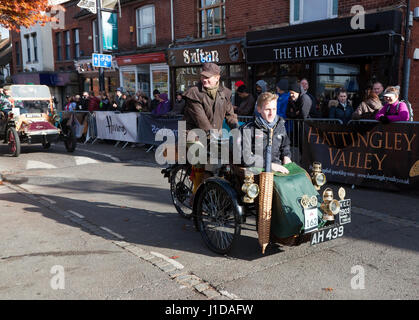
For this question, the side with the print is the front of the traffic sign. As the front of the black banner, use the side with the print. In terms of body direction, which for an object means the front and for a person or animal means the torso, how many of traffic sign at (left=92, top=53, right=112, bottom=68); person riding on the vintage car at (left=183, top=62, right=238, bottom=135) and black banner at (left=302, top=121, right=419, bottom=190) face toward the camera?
3

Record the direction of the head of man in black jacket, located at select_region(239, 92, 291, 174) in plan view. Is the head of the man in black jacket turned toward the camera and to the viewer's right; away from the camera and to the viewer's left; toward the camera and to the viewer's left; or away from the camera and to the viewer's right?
toward the camera and to the viewer's right

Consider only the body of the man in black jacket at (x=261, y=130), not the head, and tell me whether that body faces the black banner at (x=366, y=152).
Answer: no

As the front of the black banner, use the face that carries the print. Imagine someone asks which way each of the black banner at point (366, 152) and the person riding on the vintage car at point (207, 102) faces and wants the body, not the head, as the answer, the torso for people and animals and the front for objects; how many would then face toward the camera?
2

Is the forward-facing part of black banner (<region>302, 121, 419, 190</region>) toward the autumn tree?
no

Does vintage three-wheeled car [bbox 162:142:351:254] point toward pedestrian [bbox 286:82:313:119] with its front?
no

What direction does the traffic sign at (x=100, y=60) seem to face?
toward the camera

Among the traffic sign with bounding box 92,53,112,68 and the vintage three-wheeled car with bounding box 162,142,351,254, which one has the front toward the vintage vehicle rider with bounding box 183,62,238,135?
the traffic sign

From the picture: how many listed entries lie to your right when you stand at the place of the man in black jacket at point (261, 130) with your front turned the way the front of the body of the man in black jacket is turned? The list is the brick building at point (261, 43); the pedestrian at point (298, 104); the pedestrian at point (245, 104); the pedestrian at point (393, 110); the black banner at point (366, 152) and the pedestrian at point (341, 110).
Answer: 0

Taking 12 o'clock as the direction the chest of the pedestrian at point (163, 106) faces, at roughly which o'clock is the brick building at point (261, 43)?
The brick building is roughly at 7 o'clock from the pedestrian.

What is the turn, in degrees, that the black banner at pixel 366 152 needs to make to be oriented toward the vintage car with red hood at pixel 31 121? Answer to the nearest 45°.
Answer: approximately 90° to its right

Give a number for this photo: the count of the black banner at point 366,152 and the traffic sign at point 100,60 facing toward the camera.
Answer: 2

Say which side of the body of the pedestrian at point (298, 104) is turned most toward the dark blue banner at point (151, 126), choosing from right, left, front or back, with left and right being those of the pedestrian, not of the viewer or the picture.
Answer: right

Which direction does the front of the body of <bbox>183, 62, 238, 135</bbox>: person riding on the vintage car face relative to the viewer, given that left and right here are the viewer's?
facing the viewer

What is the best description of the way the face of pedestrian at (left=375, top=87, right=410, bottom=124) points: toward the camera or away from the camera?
toward the camera

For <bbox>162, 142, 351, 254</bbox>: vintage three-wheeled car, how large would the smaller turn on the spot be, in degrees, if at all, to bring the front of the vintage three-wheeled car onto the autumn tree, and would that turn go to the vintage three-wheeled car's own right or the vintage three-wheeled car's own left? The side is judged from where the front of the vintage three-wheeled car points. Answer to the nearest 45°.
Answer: approximately 180°

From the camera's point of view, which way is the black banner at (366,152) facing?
toward the camera

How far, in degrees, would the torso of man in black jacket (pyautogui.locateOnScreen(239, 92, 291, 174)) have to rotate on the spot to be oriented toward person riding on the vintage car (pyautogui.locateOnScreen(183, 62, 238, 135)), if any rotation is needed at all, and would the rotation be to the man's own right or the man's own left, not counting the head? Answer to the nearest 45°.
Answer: approximately 180°

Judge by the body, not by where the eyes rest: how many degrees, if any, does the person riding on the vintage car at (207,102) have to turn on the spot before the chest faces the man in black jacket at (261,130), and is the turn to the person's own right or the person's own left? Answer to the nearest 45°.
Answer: approximately 45° to the person's own left
